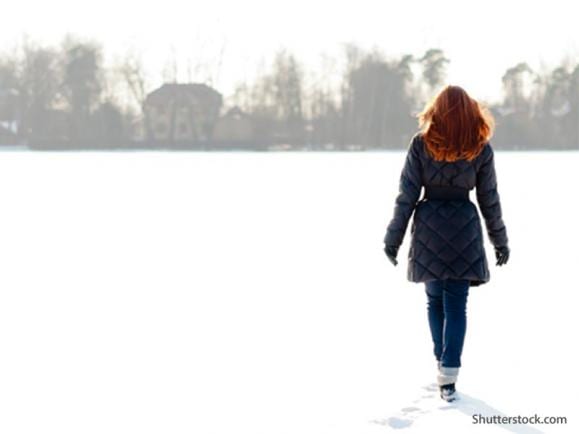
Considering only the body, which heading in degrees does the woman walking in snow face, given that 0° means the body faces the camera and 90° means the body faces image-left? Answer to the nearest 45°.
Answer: approximately 180°

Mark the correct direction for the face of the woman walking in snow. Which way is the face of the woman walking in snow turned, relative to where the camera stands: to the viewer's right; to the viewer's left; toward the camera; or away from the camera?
away from the camera
